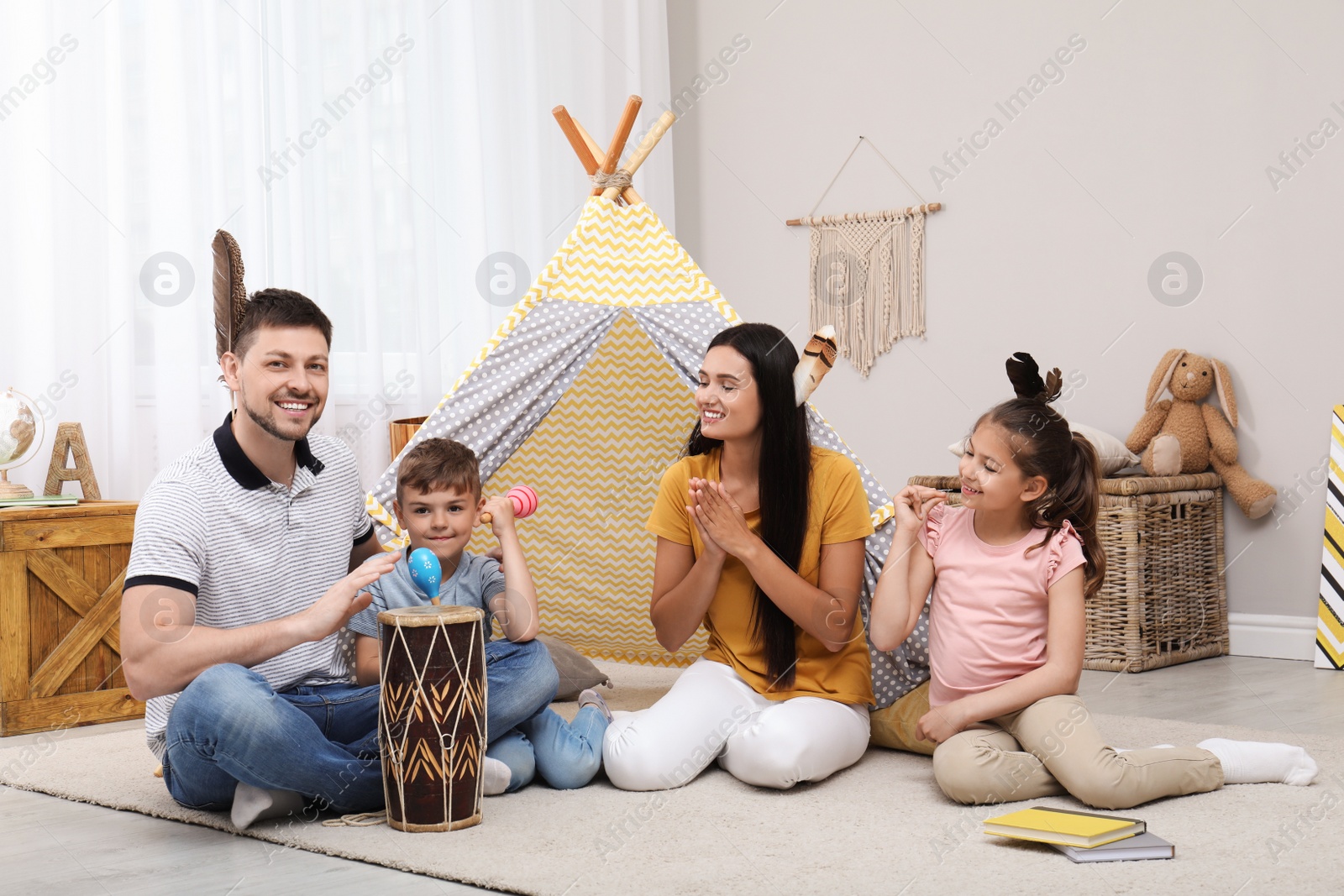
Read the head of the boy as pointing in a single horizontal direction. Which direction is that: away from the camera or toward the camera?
toward the camera

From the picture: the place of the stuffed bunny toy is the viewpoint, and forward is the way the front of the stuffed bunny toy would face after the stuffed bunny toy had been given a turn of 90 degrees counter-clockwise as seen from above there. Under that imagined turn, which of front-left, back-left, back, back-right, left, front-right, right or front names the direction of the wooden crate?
back-right

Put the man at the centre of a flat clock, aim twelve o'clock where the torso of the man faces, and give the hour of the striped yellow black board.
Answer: The striped yellow black board is roughly at 10 o'clock from the man.

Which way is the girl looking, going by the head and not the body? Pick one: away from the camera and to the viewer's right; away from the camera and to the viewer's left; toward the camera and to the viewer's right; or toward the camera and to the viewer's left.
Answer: toward the camera and to the viewer's left

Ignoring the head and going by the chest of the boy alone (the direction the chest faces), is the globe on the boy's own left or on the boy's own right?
on the boy's own right

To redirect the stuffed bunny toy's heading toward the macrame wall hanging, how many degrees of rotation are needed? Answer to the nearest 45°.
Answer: approximately 135° to its right

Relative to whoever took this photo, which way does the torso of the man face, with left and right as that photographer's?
facing the viewer and to the right of the viewer

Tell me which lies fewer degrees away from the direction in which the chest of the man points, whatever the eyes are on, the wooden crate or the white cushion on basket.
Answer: the white cushion on basket

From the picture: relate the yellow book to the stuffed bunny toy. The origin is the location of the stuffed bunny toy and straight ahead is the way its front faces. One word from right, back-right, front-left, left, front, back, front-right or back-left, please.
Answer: front

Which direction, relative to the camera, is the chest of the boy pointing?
toward the camera

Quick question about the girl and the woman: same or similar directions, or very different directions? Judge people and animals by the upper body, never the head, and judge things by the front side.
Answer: same or similar directions

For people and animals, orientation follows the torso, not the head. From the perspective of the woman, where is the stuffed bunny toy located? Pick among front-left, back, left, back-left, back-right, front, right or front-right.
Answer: back

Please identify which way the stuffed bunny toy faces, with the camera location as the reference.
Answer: facing the viewer

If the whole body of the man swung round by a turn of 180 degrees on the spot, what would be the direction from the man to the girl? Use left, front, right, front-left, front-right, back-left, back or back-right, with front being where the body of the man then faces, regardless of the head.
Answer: back-right

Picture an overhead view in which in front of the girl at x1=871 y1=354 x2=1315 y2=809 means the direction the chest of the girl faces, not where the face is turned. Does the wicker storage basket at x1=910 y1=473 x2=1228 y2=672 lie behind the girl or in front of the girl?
behind

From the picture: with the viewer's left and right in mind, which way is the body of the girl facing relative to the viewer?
facing the viewer and to the left of the viewer

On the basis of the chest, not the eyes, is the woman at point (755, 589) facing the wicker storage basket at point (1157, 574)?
no
